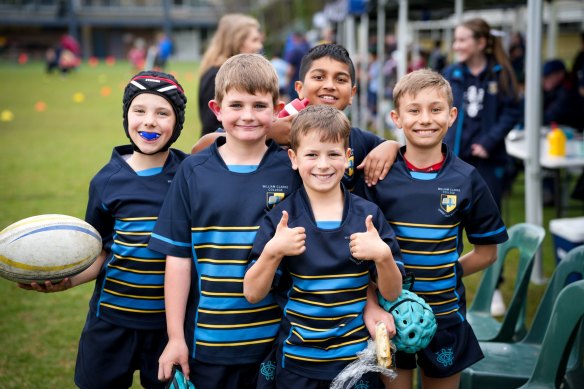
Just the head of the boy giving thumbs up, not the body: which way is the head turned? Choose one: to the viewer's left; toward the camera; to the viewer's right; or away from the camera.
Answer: toward the camera

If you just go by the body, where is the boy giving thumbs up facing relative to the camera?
toward the camera

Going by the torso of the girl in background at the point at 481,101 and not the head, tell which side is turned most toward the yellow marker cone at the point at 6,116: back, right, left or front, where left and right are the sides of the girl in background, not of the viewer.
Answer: right

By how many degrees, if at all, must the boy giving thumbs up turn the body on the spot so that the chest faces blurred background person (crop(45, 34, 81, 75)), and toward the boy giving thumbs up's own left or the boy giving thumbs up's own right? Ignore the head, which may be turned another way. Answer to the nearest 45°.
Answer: approximately 180°

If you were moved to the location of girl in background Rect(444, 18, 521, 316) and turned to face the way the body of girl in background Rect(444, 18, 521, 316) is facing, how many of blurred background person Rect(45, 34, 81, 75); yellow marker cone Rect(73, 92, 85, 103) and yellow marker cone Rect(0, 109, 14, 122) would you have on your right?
3

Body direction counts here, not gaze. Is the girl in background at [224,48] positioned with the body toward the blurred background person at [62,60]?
no

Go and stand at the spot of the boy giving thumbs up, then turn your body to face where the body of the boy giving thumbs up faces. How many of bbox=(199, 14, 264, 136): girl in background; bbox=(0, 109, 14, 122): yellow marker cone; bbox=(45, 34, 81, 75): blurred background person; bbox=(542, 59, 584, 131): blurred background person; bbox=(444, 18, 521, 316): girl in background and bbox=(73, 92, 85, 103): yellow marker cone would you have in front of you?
0

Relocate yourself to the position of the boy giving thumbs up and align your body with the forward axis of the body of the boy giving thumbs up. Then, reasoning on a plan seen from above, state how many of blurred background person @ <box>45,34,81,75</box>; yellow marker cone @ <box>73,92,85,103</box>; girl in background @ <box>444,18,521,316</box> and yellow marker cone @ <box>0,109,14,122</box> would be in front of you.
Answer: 0

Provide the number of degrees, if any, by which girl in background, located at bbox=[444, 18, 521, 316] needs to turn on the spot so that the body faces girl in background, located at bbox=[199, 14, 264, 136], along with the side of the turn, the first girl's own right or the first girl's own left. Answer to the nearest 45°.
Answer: approximately 45° to the first girl's own right

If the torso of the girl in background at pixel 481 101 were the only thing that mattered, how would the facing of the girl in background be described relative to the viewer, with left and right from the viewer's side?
facing the viewer and to the left of the viewer

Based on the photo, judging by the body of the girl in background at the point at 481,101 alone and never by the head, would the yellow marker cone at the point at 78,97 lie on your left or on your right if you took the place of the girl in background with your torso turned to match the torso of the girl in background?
on your right

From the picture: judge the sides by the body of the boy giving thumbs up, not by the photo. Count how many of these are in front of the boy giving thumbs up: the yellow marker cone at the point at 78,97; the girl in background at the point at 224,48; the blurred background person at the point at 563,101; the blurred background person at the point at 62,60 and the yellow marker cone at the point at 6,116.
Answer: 0

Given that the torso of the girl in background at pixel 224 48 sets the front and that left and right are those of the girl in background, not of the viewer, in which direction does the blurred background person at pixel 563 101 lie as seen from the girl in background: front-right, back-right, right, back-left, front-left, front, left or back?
front-left
